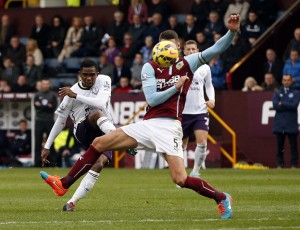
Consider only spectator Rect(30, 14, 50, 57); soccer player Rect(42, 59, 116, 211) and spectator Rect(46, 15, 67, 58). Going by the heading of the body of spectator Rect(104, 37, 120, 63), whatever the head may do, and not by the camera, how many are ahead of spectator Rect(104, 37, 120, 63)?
1

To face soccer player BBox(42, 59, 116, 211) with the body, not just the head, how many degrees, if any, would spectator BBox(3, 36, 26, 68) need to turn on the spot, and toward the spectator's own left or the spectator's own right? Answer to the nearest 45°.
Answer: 0° — they already face them

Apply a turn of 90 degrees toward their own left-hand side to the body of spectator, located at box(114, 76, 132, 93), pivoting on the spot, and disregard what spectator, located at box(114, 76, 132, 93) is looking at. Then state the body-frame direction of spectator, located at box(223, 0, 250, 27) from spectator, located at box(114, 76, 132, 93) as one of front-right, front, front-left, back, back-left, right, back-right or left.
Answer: front

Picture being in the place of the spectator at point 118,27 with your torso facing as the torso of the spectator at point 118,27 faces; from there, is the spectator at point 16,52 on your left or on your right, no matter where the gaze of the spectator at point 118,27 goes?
on your right

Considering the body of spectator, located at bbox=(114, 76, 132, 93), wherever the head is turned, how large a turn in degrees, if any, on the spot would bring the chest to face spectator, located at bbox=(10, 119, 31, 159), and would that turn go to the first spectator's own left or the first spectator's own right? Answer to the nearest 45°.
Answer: approximately 90° to the first spectator's own right

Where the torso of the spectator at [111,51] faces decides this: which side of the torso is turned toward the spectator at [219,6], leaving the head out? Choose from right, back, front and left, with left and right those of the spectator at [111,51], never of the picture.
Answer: left
